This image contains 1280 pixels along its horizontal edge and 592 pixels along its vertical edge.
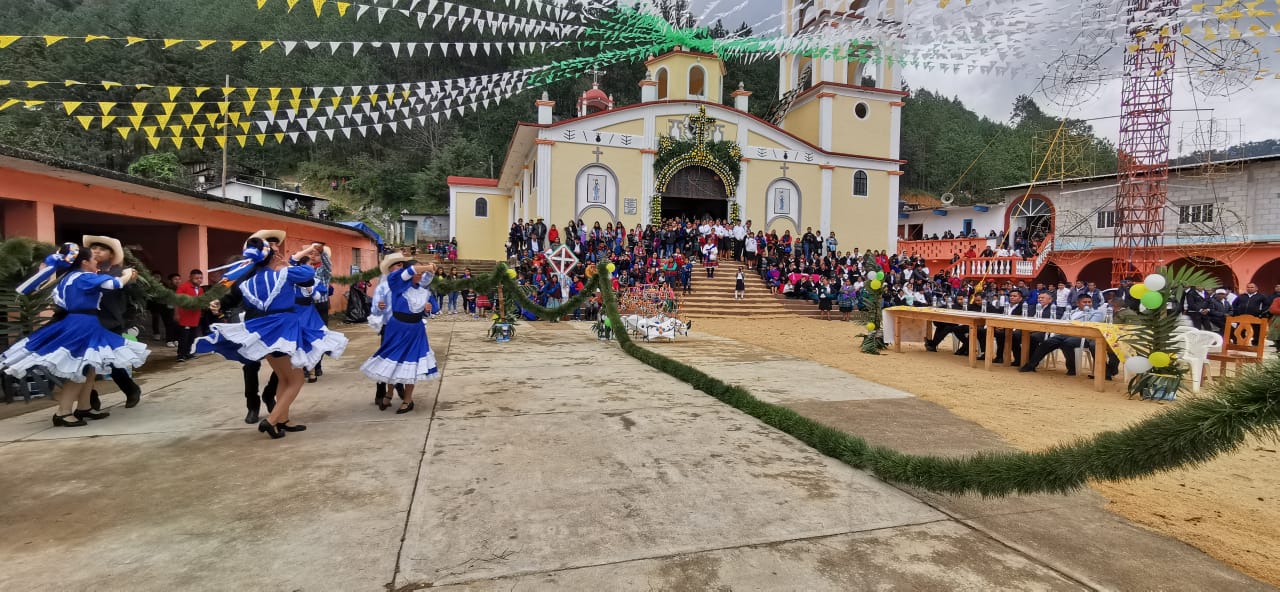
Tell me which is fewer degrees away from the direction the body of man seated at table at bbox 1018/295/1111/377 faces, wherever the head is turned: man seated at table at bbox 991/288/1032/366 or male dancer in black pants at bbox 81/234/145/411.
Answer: the male dancer in black pants

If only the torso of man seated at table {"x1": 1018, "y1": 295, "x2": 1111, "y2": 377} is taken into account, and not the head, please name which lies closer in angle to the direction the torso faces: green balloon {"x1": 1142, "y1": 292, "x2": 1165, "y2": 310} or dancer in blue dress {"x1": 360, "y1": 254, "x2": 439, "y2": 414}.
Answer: the dancer in blue dress

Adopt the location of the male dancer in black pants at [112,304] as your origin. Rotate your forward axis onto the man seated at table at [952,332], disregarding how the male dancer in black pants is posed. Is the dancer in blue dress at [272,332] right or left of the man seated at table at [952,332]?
right

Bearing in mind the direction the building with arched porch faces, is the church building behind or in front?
in front

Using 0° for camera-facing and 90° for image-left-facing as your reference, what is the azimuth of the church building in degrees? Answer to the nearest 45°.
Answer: approximately 0°
